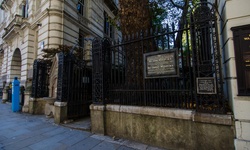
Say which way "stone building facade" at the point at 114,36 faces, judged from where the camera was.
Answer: facing the viewer and to the left of the viewer

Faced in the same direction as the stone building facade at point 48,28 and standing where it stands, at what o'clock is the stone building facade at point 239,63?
the stone building facade at point 239,63 is roughly at 10 o'clock from the stone building facade at point 48,28.
